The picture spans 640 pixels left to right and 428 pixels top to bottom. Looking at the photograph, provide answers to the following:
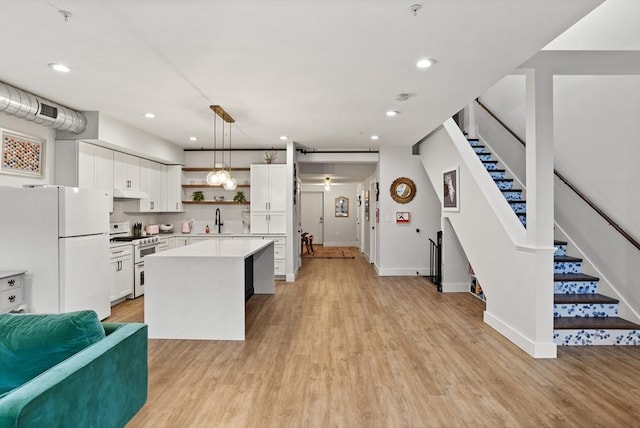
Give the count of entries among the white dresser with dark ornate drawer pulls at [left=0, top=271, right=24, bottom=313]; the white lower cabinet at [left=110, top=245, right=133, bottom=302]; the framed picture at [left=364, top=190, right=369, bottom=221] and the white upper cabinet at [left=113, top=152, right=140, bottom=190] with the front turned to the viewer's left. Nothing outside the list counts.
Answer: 1

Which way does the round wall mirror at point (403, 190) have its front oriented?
toward the camera

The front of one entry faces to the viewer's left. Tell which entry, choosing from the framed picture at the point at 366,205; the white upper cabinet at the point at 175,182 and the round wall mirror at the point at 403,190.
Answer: the framed picture

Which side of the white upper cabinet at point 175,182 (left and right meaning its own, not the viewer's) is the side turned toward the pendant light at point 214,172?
front

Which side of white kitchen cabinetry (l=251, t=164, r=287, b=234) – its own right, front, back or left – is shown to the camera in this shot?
front

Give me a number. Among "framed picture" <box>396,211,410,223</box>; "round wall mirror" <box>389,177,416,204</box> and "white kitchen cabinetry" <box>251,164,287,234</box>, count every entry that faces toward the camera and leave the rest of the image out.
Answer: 3

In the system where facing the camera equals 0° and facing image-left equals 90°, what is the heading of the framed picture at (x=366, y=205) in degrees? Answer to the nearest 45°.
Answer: approximately 90°

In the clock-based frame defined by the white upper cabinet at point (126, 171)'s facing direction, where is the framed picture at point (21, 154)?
The framed picture is roughly at 3 o'clock from the white upper cabinet.

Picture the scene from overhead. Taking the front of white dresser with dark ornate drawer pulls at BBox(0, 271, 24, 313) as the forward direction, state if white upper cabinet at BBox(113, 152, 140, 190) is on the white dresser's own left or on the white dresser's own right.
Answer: on the white dresser's own left

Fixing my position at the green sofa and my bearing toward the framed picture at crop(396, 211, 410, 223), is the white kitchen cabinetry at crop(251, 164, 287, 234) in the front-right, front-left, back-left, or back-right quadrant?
front-left

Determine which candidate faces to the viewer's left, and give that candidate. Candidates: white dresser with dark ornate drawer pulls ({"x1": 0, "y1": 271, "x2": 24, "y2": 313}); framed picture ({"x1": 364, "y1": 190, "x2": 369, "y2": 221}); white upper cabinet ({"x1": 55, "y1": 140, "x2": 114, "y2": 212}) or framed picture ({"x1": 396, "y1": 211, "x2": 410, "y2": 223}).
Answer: framed picture ({"x1": 364, "y1": 190, "x2": 369, "y2": 221})

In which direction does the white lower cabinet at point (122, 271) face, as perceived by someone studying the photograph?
facing the viewer and to the right of the viewer

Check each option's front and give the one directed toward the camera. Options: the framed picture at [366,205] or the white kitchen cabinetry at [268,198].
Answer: the white kitchen cabinetry

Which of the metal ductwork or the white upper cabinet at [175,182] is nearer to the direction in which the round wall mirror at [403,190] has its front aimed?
the metal ductwork

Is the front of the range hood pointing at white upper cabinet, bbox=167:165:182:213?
no

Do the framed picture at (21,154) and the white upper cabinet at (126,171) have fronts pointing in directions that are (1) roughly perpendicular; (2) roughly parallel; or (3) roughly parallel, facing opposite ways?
roughly parallel

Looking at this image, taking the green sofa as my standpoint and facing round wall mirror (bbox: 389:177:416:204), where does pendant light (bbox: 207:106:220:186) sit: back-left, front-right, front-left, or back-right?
front-left

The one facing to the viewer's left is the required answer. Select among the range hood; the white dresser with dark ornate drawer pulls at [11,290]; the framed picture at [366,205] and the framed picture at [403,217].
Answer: the framed picture at [366,205]

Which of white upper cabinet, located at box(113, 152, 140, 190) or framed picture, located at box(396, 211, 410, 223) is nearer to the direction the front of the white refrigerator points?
the framed picture

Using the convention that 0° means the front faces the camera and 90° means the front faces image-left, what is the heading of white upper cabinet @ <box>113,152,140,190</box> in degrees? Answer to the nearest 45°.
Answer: approximately 315°
